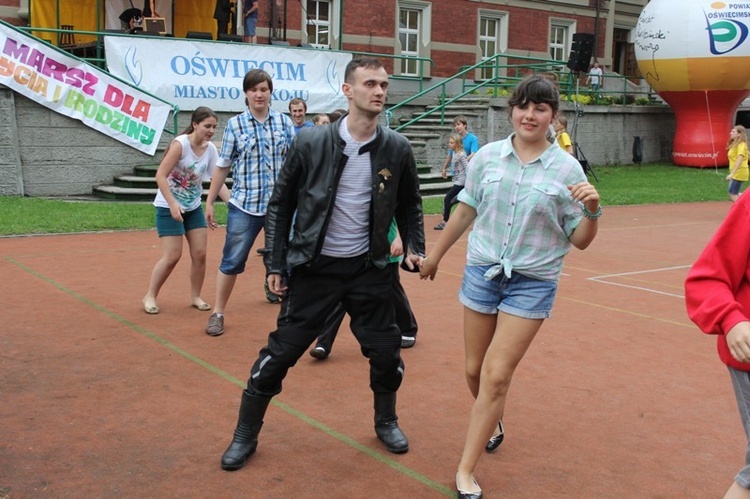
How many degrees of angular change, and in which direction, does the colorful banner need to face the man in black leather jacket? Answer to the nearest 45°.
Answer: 0° — it already faces them

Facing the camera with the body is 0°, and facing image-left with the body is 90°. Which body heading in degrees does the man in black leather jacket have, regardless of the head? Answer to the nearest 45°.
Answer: approximately 0°

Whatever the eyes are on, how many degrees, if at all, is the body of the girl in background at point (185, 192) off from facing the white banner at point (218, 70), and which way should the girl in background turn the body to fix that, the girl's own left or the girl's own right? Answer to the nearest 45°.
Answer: approximately 135° to the girl's own left

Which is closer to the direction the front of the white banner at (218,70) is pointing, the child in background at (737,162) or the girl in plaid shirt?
the girl in plaid shirt

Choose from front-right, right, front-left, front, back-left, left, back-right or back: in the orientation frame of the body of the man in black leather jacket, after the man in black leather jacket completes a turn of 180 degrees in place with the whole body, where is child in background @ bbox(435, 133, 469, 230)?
front

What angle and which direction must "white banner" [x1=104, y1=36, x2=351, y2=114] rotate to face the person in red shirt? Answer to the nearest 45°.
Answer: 0° — it already faces them

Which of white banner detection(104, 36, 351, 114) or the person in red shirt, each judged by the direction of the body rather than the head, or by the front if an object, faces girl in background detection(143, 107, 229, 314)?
the white banner
